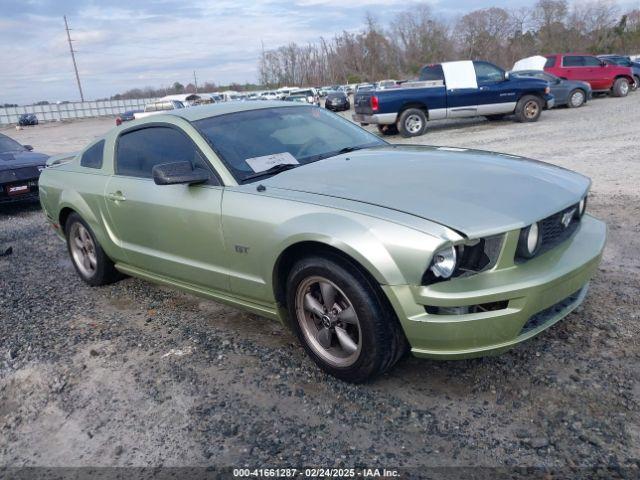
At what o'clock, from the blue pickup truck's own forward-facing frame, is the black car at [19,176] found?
The black car is roughly at 6 o'clock from the blue pickup truck.

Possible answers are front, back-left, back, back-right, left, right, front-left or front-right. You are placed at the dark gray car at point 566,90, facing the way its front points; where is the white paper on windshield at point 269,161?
right

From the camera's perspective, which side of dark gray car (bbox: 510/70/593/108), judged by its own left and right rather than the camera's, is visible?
right

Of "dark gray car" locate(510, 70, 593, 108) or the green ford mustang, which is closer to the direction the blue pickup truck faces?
the dark gray car

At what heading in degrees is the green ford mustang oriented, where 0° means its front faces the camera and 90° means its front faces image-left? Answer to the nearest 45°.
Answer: approximately 315°

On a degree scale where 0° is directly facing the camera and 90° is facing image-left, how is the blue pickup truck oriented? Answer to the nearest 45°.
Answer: approximately 225°

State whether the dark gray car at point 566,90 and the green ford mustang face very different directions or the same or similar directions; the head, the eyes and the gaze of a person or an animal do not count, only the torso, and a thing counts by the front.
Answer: same or similar directions

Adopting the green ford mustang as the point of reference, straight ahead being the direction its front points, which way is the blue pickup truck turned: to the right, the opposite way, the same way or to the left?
to the left

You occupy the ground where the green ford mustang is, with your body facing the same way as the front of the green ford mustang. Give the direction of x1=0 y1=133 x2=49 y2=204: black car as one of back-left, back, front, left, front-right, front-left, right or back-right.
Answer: back

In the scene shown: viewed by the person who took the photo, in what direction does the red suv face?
facing to the right of the viewer

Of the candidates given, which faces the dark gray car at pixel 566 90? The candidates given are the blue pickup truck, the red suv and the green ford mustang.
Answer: the blue pickup truck

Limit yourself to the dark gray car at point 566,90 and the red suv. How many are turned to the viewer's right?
2

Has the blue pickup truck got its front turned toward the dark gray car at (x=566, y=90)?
yes

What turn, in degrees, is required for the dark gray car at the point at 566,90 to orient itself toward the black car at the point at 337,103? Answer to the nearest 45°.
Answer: approximately 135° to its left
